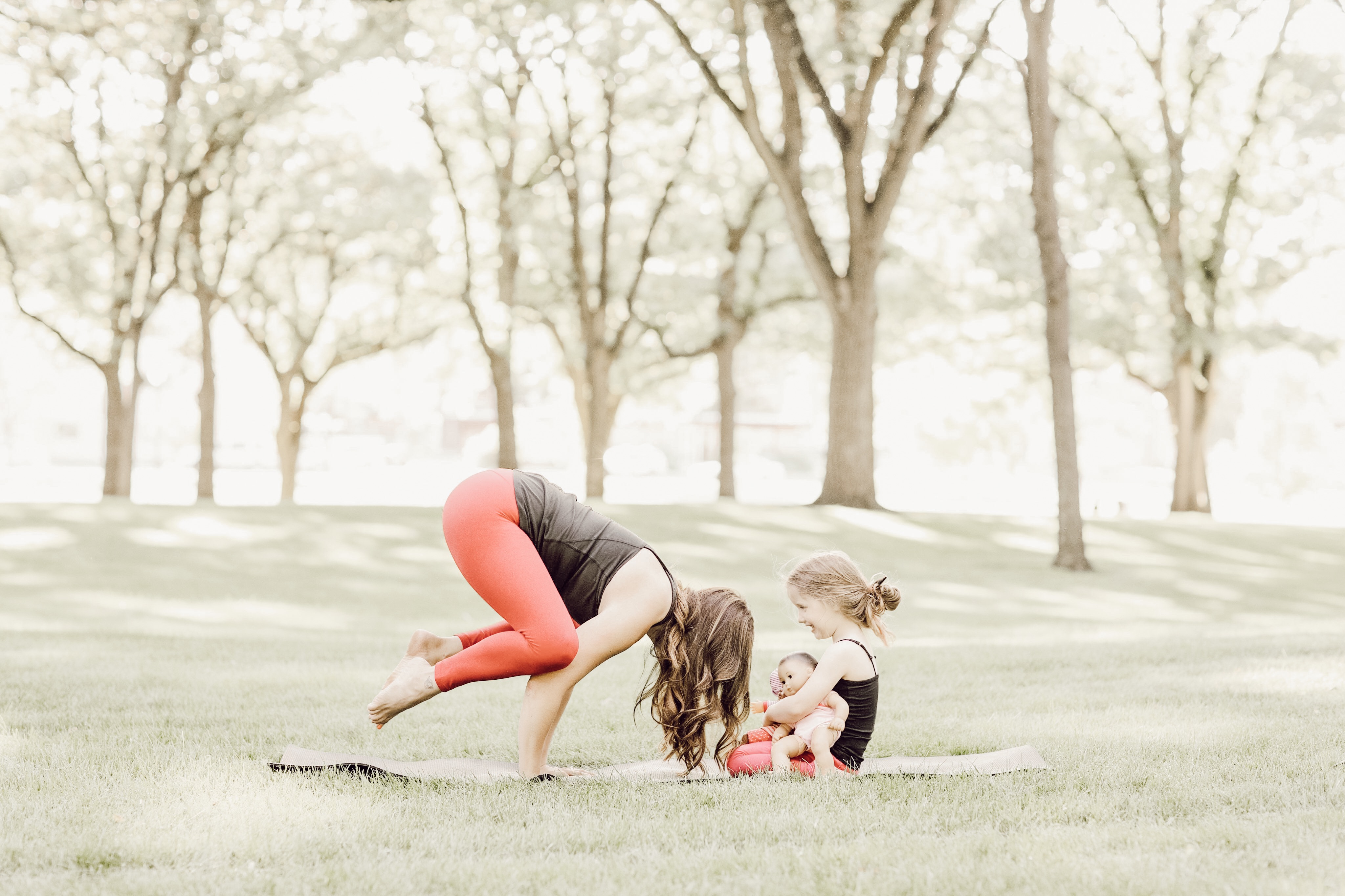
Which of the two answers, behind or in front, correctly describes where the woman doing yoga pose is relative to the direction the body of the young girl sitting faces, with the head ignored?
in front

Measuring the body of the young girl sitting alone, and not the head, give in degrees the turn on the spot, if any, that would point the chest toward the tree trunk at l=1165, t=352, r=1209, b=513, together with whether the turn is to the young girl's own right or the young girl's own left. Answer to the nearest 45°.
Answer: approximately 90° to the young girl's own right

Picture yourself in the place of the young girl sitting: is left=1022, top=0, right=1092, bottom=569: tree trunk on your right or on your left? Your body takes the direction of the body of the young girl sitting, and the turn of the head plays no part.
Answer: on your right

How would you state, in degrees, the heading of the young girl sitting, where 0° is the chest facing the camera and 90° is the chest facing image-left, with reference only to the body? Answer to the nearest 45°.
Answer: approximately 90°

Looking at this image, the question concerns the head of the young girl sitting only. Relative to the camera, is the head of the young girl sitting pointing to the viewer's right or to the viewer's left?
to the viewer's left

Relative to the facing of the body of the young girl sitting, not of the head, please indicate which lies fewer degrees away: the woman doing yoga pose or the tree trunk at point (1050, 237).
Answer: the woman doing yoga pose

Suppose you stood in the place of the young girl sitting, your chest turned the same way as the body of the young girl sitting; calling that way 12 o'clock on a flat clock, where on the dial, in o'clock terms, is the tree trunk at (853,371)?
The tree trunk is roughly at 3 o'clock from the young girl sitting.

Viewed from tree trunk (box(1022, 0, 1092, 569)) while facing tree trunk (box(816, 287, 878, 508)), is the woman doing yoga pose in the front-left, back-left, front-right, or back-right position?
back-left
